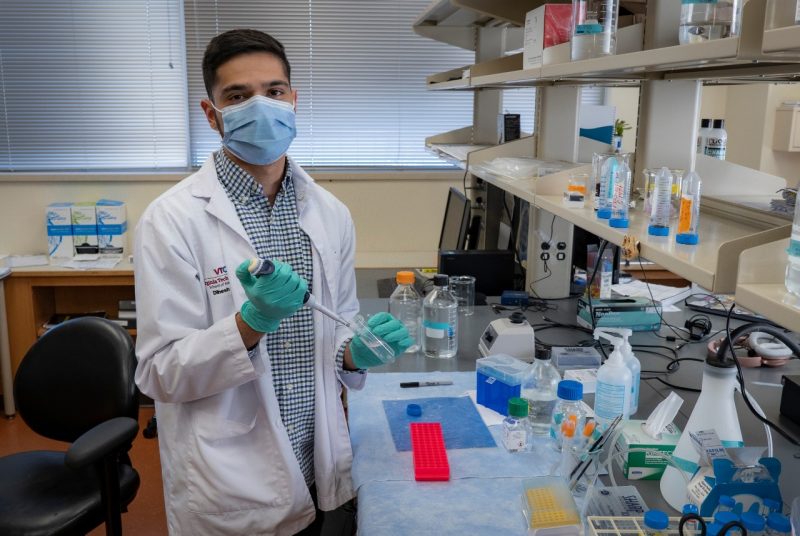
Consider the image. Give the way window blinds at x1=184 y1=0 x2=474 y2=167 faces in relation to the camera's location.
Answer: facing the viewer

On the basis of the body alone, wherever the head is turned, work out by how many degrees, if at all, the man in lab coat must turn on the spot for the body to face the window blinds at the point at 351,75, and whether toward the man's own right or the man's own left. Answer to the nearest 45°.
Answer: approximately 135° to the man's own left

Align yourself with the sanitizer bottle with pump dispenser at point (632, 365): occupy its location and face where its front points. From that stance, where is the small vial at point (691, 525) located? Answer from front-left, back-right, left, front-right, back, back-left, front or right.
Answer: left

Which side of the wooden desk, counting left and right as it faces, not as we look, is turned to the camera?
front

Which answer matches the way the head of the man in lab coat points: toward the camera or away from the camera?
toward the camera

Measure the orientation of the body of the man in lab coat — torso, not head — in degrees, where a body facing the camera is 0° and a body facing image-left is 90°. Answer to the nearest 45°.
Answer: approximately 315°

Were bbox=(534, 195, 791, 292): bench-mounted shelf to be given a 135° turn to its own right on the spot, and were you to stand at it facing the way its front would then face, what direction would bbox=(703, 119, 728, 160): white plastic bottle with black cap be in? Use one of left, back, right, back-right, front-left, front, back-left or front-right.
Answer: front

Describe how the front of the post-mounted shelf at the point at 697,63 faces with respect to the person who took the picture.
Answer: facing the viewer and to the left of the viewer
